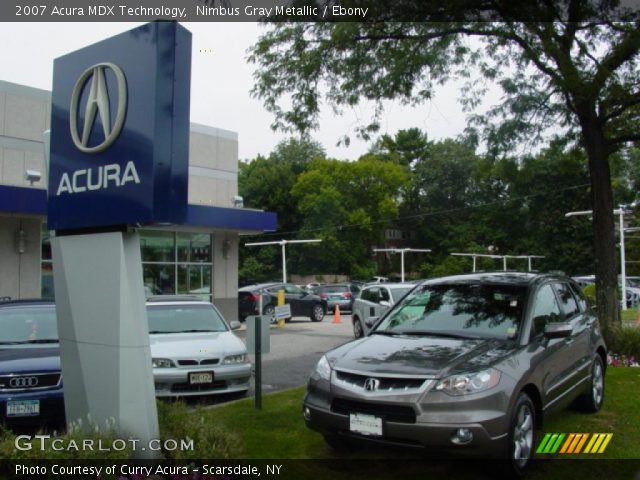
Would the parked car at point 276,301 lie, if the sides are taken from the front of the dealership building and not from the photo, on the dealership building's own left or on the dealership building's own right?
on the dealership building's own left

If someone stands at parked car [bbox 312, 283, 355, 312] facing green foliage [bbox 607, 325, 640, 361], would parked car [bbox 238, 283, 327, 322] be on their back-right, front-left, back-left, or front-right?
front-right

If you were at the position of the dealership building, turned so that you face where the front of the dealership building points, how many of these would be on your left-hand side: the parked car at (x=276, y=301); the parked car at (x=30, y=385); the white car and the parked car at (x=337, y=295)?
2

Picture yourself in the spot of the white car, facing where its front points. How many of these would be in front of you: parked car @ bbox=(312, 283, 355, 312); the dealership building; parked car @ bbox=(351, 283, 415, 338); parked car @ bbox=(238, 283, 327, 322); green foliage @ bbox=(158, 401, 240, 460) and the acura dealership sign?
2

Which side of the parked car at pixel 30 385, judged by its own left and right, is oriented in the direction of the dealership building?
back

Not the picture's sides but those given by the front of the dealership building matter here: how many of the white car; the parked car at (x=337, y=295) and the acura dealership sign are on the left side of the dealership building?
1

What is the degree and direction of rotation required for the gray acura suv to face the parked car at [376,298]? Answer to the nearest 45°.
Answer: approximately 135° to its right

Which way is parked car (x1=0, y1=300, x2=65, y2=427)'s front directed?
toward the camera

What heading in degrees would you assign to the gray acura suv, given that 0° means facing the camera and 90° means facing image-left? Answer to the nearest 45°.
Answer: approximately 45°

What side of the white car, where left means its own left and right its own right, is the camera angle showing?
front

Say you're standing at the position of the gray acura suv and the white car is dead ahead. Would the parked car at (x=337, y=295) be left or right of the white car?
right

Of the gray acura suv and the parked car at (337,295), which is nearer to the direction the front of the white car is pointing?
the gray acura suv

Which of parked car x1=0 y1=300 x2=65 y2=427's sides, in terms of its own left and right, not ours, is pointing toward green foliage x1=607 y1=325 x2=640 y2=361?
left

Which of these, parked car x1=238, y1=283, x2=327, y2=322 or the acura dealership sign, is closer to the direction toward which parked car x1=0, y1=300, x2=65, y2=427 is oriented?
the acura dealership sign

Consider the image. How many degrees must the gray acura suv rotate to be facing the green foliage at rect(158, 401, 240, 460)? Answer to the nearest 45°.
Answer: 0° — it already faces it

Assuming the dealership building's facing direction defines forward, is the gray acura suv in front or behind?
in front

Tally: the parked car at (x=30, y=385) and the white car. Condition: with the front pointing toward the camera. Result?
2
